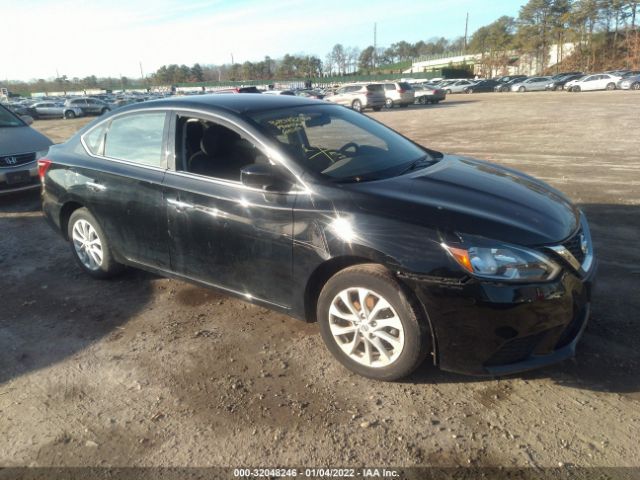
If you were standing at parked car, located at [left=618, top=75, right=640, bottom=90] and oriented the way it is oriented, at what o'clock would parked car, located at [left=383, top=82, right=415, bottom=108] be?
parked car, located at [left=383, top=82, right=415, bottom=108] is roughly at 12 o'clock from parked car, located at [left=618, top=75, right=640, bottom=90].

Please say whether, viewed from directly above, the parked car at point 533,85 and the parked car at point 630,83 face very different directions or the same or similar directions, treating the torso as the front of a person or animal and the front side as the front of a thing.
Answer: same or similar directions

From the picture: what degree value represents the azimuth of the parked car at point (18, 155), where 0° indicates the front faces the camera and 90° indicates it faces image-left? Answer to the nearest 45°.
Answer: approximately 315°

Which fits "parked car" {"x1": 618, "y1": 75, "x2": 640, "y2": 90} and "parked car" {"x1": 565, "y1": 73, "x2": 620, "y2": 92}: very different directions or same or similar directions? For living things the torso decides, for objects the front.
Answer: same or similar directions

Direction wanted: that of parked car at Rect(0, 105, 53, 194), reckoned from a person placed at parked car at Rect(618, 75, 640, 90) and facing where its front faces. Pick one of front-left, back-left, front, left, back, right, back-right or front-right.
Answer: front-left

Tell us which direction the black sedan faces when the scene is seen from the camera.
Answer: facing the viewer and to the right of the viewer

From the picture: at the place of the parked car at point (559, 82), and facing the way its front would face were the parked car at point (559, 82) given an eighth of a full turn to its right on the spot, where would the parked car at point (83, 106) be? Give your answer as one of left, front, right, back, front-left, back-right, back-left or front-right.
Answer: front-left

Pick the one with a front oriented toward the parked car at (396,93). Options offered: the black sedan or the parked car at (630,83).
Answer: the parked car at (630,83)

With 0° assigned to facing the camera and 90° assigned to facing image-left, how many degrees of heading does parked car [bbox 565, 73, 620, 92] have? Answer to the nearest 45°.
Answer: approximately 45°

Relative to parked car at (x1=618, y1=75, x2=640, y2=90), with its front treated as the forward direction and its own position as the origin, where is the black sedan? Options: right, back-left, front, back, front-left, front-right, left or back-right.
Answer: front-left

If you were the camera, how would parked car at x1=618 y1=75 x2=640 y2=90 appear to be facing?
facing the viewer and to the left of the viewer

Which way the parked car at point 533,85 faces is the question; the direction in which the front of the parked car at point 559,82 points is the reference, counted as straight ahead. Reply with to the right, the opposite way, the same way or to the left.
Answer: the same way

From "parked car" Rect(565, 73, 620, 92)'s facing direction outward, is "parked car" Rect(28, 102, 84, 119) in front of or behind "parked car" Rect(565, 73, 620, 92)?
in front

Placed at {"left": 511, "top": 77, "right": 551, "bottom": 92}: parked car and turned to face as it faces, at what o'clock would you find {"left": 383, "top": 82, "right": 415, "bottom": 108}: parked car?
{"left": 383, "top": 82, "right": 415, "bottom": 108}: parked car is roughly at 11 o'clock from {"left": 511, "top": 77, "right": 551, "bottom": 92}: parked car.

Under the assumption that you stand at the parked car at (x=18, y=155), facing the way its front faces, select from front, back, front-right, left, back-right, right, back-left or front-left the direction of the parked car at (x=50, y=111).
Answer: back-left

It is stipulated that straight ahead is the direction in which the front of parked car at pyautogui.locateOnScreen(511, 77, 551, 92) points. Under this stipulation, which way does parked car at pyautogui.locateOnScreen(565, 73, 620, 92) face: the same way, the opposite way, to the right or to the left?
the same way

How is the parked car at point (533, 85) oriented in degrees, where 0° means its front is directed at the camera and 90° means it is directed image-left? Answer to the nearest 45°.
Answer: approximately 45°
